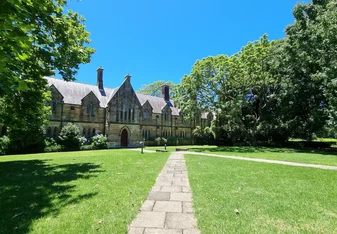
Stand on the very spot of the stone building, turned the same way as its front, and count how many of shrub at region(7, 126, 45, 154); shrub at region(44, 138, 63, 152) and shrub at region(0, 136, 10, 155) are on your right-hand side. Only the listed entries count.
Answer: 3

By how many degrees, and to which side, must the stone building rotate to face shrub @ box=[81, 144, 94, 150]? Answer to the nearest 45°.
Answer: approximately 90° to its right

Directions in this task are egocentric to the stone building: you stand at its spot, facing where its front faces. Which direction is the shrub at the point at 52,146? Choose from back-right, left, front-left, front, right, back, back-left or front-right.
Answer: right

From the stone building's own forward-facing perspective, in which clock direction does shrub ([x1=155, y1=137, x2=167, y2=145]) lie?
The shrub is roughly at 10 o'clock from the stone building.

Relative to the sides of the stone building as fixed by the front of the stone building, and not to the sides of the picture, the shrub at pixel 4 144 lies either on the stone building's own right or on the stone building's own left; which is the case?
on the stone building's own right

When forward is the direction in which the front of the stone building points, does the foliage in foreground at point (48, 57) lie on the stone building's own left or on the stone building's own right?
on the stone building's own right

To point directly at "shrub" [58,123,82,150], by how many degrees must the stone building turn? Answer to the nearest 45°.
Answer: approximately 90° to its right

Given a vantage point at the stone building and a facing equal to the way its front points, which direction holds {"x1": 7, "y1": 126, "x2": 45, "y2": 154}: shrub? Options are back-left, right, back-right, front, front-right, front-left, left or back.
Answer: right

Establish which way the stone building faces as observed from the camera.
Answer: facing the viewer and to the right of the viewer
